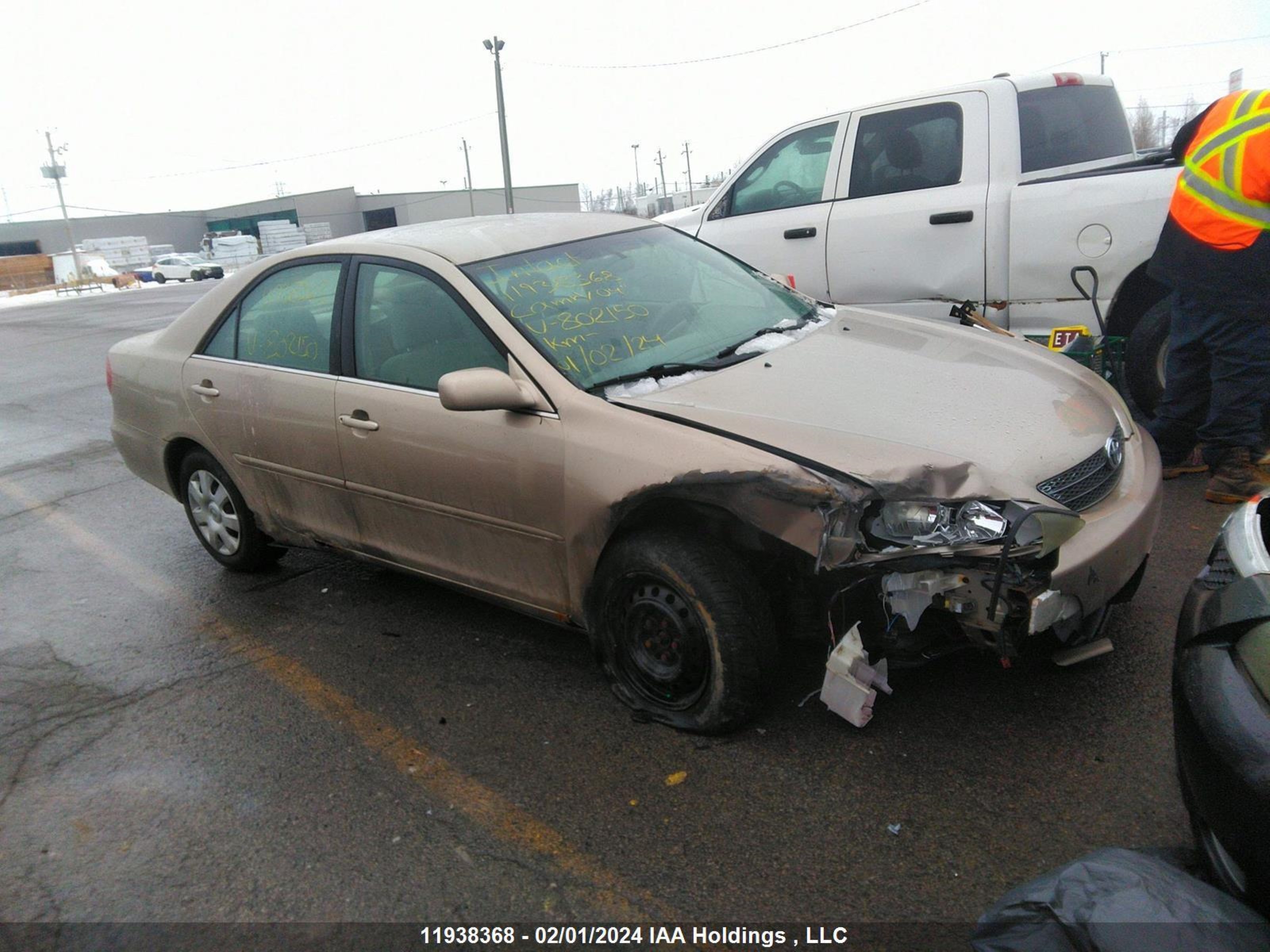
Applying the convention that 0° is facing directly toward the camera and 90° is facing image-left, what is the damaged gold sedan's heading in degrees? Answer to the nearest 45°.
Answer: approximately 315°

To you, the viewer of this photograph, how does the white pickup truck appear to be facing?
facing away from the viewer and to the left of the viewer

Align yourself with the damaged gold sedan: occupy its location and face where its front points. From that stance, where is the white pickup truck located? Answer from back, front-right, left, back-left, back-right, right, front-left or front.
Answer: left

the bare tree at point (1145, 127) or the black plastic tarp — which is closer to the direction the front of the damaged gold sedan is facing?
the black plastic tarp

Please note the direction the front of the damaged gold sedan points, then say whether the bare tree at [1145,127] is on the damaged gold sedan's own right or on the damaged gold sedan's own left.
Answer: on the damaged gold sedan's own left

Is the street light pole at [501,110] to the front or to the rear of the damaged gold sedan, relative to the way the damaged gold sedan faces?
to the rear

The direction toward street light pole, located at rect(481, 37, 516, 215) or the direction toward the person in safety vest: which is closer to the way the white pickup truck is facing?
the street light pole

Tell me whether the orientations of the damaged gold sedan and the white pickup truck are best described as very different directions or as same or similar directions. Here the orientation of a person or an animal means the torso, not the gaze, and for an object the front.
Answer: very different directions

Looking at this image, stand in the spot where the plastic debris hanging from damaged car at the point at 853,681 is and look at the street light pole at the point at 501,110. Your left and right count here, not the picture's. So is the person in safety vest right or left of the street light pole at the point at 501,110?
right

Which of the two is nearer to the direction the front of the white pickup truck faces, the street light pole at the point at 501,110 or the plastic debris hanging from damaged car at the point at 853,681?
the street light pole

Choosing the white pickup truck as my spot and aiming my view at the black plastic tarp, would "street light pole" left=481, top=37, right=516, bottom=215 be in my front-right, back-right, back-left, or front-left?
back-right

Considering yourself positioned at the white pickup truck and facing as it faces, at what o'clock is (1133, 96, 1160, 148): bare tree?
The bare tree is roughly at 2 o'clock from the white pickup truck.
